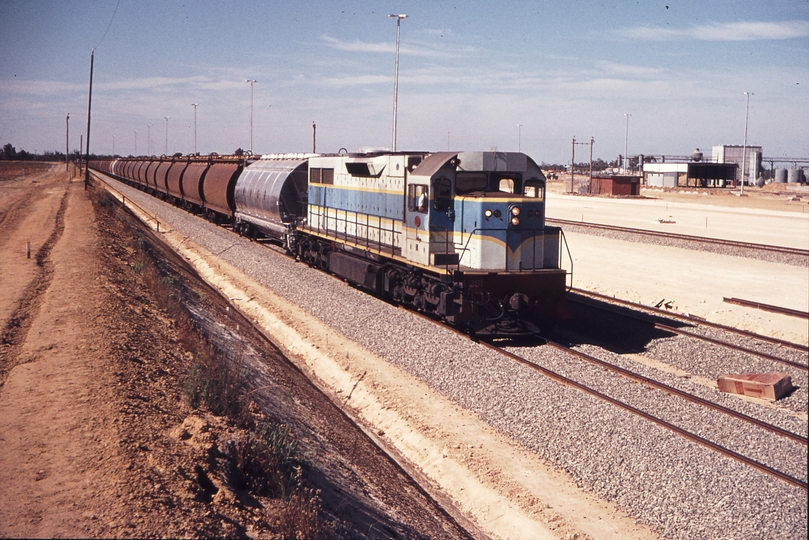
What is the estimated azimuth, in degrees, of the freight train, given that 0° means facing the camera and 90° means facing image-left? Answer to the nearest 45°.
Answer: approximately 315°

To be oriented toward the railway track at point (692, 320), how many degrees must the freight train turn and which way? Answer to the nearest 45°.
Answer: approximately 45° to its left
